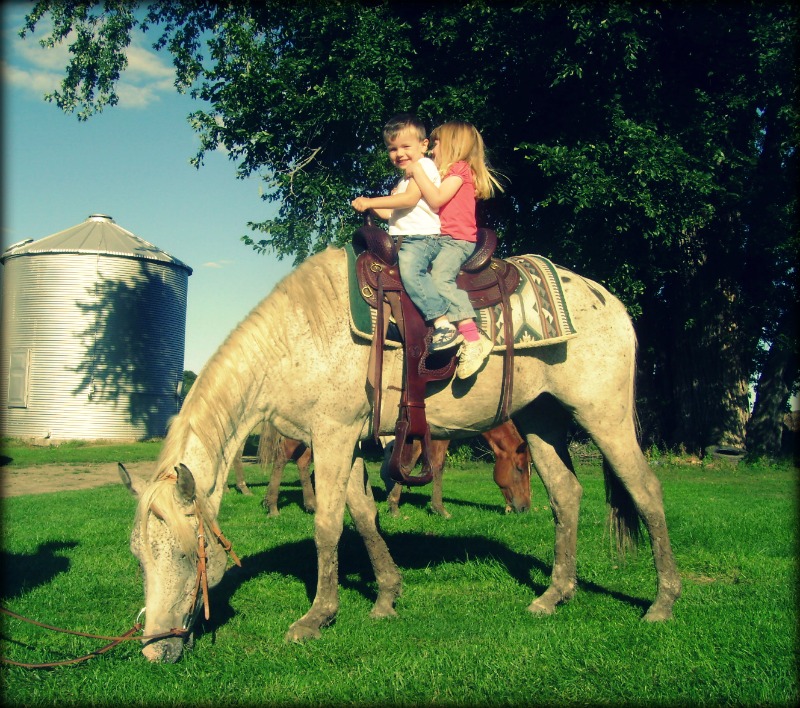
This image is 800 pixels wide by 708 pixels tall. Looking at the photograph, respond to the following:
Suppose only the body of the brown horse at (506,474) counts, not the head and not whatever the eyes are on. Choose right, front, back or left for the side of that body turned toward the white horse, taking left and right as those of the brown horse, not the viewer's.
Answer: right

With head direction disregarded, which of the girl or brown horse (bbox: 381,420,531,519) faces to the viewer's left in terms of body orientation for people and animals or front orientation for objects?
the girl

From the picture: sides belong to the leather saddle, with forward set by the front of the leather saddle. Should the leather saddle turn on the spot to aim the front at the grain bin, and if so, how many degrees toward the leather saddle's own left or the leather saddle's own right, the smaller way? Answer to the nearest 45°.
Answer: approximately 45° to the leather saddle's own right

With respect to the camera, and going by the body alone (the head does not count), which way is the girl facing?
to the viewer's left

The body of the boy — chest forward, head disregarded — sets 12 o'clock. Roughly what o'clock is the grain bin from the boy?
The grain bin is roughly at 2 o'clock from the boy.

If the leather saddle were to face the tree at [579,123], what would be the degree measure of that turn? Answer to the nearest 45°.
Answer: approximately 90° to its right

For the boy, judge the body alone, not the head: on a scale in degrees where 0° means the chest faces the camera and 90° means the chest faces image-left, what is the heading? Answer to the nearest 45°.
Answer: approximately 90°

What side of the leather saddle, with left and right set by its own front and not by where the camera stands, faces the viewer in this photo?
left

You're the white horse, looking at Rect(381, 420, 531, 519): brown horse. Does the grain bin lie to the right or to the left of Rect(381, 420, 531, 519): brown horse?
left

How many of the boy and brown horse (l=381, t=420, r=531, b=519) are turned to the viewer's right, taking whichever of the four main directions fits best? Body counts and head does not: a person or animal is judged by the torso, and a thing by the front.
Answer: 1

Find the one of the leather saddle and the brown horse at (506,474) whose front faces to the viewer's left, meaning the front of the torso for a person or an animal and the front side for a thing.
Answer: the leather saddle

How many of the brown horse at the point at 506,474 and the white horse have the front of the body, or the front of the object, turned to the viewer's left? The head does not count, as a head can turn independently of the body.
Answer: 1

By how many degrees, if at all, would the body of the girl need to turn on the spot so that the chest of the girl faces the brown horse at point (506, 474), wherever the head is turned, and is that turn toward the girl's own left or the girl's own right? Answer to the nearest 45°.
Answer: approximately 90° to the girl's own right

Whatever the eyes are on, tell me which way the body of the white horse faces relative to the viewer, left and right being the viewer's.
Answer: facing to the left of the viewer

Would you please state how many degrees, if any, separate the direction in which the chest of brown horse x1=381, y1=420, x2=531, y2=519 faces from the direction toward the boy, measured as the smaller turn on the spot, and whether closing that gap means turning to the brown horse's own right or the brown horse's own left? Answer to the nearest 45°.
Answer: approximately 90° to the brown horse's own right
